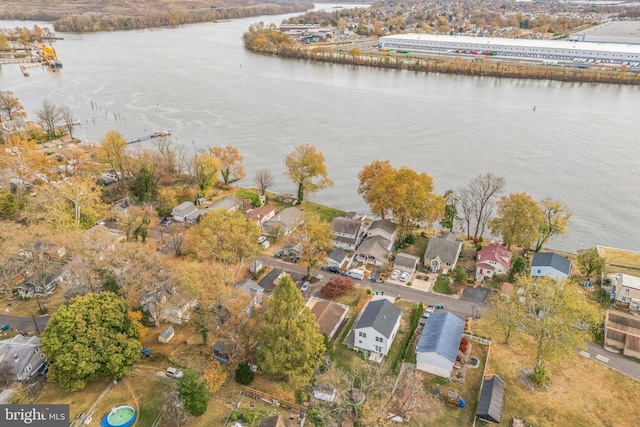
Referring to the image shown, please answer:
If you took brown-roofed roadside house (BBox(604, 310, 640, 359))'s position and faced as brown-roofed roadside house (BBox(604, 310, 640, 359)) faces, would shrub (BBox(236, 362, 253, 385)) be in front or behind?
in front

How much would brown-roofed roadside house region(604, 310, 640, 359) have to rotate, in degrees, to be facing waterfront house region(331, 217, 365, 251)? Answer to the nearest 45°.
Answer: approximately 45° to its right

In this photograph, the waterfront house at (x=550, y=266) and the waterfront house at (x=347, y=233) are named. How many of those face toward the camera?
2

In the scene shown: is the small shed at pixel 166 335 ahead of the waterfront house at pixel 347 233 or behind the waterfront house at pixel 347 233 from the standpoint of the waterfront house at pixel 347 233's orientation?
ahead

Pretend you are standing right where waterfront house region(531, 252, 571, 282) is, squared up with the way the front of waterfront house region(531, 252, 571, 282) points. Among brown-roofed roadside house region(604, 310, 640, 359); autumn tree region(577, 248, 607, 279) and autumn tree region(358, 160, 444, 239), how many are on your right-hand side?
1

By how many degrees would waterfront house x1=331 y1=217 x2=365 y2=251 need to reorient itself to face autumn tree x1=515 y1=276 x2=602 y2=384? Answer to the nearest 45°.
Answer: approximately 45° to its left

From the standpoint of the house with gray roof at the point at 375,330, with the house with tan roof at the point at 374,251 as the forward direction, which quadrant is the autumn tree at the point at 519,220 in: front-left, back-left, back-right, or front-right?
front-right

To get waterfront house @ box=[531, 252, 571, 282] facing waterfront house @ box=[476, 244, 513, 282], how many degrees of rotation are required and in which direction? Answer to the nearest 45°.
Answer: approximately 45° to its right

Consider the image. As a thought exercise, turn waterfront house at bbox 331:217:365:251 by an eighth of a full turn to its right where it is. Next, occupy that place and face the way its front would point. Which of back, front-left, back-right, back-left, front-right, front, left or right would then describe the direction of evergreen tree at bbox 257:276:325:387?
front-left

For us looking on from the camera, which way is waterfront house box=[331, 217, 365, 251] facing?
facing the viewer

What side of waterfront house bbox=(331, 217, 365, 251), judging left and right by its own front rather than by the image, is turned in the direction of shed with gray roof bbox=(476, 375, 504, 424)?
front

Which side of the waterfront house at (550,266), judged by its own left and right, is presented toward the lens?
front

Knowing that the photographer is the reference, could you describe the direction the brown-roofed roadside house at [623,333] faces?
facing the viewer and to the left of the viewer

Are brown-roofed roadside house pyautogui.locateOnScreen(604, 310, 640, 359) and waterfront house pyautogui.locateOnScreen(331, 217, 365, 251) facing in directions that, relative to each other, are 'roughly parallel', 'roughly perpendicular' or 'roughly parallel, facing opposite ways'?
roughly parallel

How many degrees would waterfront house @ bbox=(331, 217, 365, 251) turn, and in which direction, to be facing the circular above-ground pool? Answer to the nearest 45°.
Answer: approximately 45° to its right

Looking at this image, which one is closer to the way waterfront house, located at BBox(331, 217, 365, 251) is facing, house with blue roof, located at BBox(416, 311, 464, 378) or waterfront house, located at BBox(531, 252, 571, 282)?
the house with blue roof
